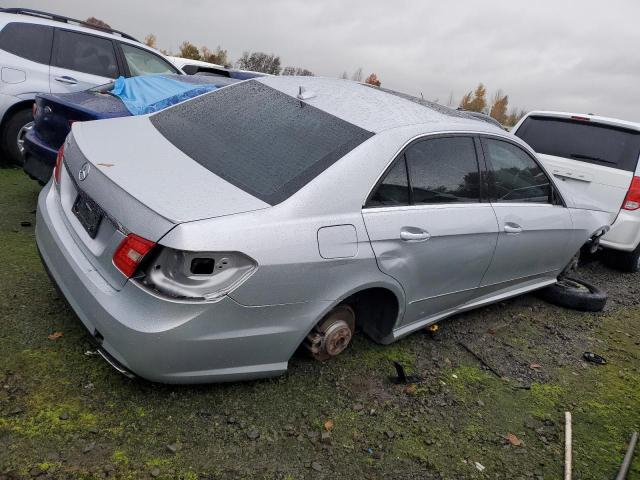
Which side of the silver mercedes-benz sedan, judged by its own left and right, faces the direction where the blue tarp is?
left

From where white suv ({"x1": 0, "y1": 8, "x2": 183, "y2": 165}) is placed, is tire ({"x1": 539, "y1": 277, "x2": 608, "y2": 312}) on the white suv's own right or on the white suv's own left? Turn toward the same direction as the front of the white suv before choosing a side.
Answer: on the white suv's own right

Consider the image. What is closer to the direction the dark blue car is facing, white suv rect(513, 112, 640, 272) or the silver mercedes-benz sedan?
the white suv

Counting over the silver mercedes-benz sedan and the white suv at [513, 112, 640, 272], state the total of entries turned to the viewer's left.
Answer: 0

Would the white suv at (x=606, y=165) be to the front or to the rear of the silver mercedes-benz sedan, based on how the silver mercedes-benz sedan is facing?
to the front

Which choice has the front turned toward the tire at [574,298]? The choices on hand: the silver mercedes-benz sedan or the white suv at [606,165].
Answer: the silver mercedes-benz sedan

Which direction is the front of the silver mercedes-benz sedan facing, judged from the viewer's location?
facing away from the viewer and to the right of the viewer

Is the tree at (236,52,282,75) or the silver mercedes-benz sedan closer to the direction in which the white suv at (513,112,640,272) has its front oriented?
the tree

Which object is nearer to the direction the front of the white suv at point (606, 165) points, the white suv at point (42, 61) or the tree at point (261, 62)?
the tree
